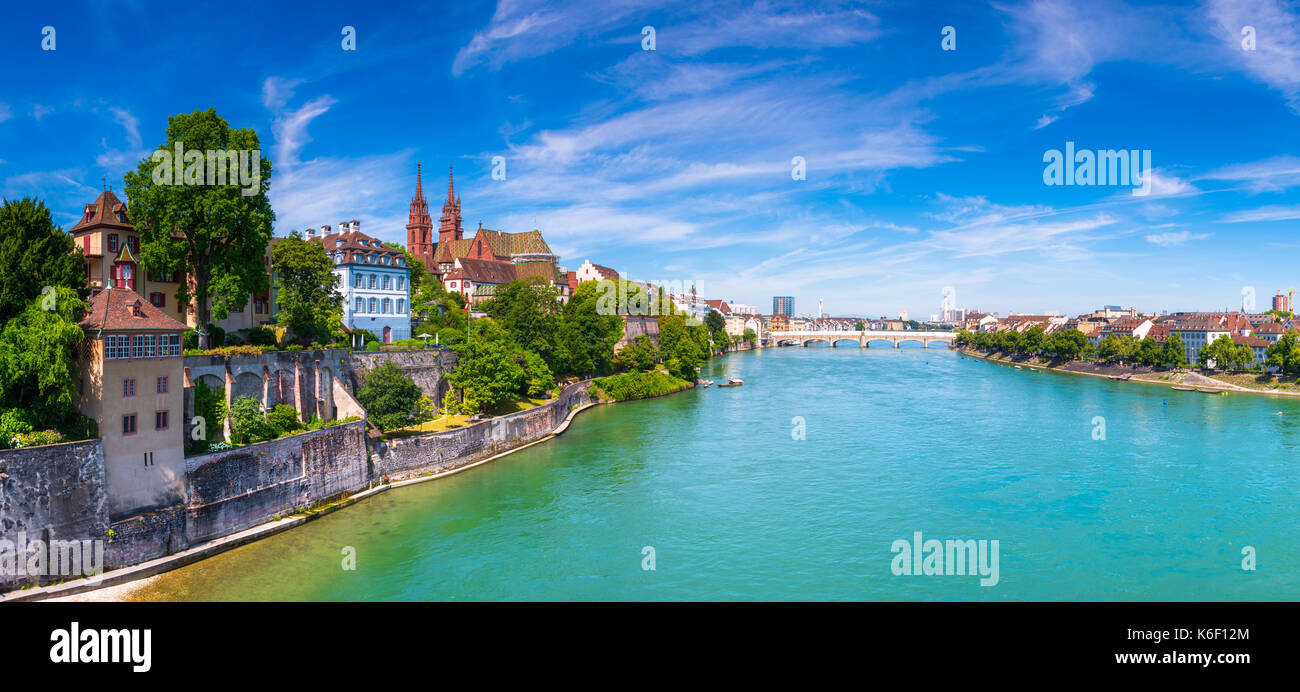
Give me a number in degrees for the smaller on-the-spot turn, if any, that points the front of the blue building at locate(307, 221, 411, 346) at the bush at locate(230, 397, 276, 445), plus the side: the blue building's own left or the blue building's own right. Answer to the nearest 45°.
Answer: approximately 45° to the blue building's own right

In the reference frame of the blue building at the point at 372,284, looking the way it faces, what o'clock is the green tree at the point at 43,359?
The green tree is roughly at 2 o'clock from the blue building.

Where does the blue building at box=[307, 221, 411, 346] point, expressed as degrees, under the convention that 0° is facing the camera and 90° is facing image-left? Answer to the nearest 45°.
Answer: approximately 315°

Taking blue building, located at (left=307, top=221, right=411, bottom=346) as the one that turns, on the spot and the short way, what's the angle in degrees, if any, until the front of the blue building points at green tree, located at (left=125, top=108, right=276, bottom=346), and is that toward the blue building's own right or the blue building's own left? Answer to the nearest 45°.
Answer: approximately 45° to the blue building's own right

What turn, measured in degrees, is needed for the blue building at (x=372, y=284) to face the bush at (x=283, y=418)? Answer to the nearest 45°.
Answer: approximately 45° to its right

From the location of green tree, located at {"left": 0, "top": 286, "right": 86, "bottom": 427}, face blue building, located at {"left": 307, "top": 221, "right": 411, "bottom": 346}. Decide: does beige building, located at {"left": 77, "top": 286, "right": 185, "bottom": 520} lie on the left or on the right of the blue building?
right
